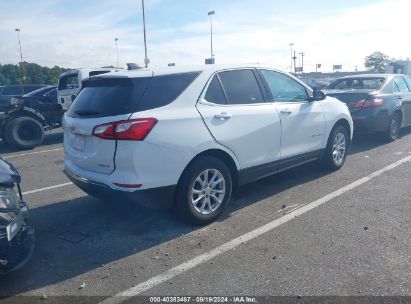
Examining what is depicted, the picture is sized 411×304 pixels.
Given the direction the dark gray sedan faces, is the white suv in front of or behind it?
behind

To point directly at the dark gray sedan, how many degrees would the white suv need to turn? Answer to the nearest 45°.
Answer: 0° — it already faces it

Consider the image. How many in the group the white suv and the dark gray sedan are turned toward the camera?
0

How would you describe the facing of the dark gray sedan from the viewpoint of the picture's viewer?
facing away from the viewer and to the right of the viewer

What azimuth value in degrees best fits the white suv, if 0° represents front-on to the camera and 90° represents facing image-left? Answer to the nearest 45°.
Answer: approximately 225°
